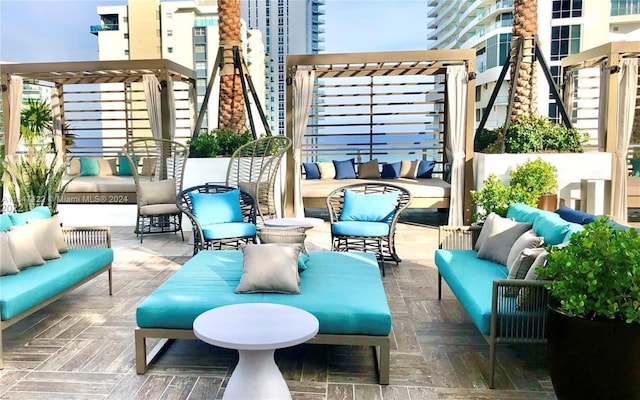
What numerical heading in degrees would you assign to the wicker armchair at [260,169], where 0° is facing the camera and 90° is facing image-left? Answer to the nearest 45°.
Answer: approximately 45°

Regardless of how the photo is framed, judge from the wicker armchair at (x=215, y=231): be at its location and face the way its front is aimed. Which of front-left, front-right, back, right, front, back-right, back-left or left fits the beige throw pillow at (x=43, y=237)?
right

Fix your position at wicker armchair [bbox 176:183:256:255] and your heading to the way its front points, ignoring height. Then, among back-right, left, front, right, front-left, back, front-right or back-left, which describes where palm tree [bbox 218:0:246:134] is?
back-left

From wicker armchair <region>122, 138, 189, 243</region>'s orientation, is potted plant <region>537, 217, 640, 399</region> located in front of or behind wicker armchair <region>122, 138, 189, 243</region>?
in front

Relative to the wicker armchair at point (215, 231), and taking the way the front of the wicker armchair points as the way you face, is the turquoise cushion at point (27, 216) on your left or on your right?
on your right

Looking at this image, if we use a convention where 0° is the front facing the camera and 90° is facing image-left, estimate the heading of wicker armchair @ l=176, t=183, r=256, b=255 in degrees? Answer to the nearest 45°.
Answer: approximately 315°

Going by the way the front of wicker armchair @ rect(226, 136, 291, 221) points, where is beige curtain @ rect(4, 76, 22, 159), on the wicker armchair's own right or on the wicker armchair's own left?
on the wicker armchair's own right

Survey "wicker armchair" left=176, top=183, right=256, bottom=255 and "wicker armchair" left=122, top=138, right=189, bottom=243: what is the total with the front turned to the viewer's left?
0

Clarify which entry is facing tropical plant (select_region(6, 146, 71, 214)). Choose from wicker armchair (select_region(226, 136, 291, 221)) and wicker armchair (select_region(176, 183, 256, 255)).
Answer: wicker armchair (select_region(226, 136, 291, 221))

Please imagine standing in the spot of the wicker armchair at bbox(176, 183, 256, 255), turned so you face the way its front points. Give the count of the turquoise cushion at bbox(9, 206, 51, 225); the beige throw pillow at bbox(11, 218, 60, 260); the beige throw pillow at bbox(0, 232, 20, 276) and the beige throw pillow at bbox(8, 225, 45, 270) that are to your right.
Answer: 4

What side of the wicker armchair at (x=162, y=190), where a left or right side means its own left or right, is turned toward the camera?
front

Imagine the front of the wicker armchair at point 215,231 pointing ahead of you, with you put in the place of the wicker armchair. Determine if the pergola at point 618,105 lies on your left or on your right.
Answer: on your left

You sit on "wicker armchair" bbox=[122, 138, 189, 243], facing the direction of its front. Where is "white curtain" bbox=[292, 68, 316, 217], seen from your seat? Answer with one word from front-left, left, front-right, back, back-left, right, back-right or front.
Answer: left

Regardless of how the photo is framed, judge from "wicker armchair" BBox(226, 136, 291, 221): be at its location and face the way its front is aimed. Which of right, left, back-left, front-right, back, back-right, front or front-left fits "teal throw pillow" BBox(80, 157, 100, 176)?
right

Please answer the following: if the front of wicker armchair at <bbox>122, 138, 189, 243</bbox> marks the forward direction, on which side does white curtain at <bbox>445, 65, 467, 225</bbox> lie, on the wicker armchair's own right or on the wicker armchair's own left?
on the wicker armchair's own left

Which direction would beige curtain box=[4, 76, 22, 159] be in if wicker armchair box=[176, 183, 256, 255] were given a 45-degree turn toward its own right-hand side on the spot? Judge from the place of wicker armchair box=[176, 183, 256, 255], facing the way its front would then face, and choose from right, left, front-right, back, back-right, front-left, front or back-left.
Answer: back-right
